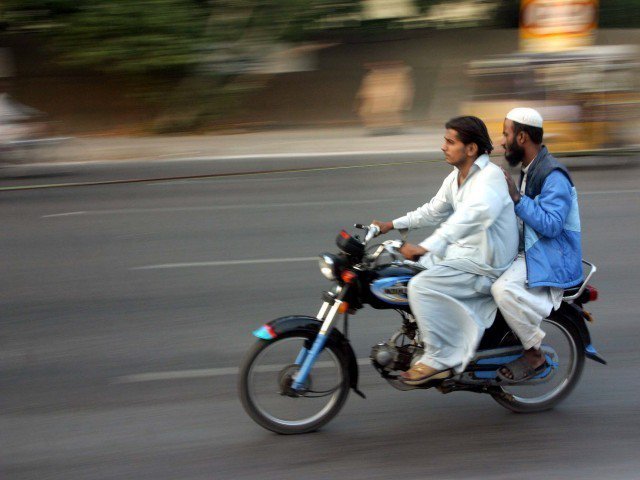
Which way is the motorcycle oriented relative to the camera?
to the viewer's left

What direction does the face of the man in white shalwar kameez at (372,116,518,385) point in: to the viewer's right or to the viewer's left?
to the viewer's left

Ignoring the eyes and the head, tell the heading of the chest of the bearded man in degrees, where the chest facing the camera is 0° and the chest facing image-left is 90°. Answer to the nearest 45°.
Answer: approximately 90°

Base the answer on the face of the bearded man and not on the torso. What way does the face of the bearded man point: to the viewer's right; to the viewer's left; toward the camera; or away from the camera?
to the viewer's left
